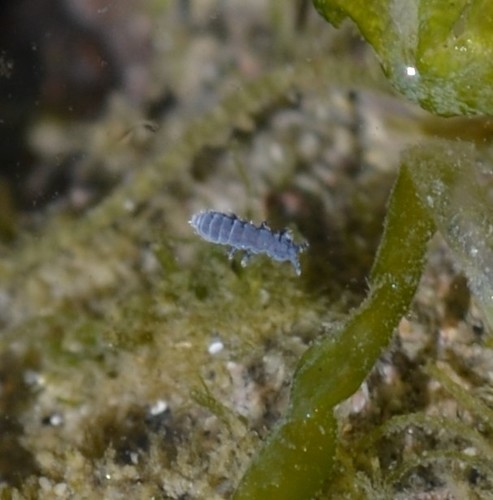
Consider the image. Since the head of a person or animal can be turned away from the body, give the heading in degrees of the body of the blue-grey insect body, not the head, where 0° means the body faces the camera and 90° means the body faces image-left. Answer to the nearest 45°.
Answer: approximately 270°

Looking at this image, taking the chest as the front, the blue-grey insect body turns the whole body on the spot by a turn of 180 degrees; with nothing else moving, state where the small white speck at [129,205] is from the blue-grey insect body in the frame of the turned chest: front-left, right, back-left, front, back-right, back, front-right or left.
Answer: front-right

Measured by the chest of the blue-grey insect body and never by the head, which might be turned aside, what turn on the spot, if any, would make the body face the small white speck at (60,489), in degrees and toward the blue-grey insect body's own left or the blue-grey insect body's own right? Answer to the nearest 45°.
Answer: approximately 90° to the blue-grey insect body's own right
